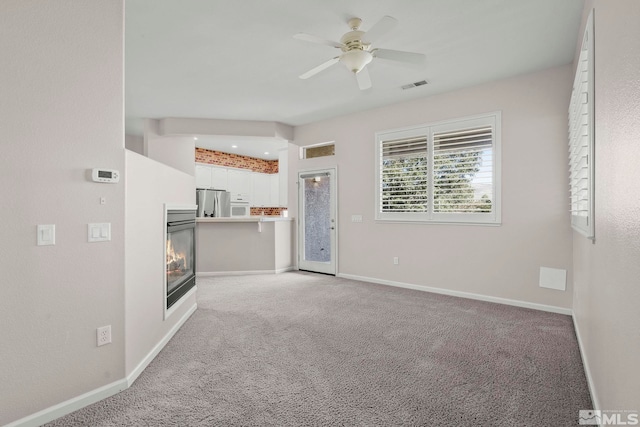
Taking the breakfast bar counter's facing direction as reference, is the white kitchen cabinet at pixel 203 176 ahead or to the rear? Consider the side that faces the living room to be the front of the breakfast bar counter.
to the rear

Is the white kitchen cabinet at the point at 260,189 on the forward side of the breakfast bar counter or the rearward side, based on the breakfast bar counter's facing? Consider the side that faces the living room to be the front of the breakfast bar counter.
on the rearward side

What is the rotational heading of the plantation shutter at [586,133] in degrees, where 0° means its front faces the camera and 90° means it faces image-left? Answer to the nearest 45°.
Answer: approximately 90°

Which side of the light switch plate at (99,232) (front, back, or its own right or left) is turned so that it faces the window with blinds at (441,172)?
left

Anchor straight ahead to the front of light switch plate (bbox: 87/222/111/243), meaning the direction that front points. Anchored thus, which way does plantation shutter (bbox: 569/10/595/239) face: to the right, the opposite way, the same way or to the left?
the opposite way

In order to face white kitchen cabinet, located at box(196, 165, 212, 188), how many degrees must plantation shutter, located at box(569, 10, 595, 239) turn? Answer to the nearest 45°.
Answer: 0° — it already faces it

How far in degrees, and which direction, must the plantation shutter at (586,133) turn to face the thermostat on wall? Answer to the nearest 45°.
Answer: approximately 45° to its left

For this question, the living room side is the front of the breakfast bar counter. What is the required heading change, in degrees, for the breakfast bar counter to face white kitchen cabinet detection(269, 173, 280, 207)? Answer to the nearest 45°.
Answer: approximately 180°

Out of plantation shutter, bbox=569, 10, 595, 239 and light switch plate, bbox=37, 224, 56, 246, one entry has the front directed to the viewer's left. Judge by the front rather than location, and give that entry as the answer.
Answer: the plantation shutter
